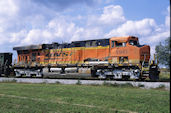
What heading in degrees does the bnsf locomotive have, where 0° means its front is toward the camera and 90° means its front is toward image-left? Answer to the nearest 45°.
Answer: approximately 315°
